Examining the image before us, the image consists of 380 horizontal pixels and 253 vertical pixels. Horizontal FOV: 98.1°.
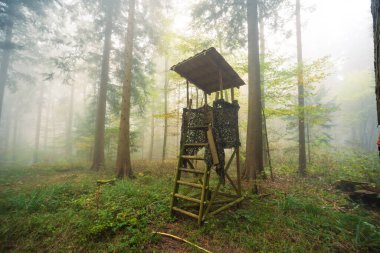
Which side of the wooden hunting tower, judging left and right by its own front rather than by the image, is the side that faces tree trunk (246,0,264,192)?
back

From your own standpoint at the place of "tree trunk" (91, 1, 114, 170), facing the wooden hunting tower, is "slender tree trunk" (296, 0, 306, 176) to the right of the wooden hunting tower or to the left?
left

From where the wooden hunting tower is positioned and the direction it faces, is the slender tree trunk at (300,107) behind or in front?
behind

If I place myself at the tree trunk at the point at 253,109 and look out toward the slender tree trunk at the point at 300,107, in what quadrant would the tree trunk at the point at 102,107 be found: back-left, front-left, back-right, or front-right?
back-left

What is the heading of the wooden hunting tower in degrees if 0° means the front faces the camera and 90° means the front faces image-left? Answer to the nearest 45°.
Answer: approximately 45°
